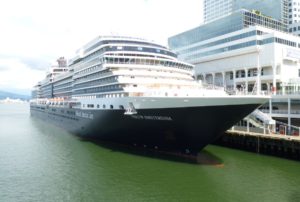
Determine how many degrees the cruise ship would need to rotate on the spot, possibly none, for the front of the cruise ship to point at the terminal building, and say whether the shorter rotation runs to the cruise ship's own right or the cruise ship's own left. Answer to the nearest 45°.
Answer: approximately 90° to the cruise ship's own left

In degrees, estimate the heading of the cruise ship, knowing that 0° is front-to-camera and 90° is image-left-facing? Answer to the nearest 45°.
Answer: approximately 315°
